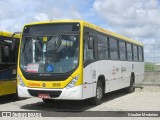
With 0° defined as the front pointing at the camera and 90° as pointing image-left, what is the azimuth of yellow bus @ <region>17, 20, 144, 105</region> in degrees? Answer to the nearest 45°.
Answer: approximately 45°

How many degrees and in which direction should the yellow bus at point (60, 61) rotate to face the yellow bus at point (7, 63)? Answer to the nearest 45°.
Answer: approximately 90° to its right
